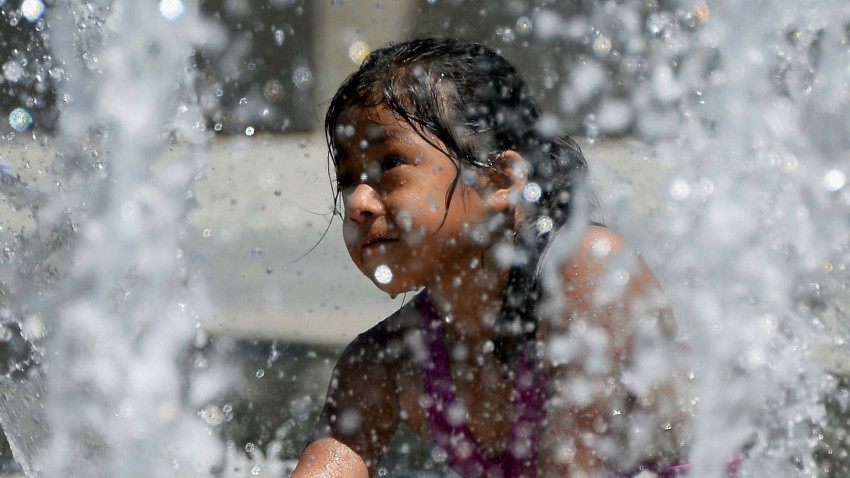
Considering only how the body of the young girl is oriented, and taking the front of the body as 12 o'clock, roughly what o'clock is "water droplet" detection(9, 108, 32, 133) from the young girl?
The water droplet is roughly at 1 o'clock from the young girl.

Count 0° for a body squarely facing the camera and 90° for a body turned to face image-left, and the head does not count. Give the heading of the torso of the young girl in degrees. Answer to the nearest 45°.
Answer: approximately 45°

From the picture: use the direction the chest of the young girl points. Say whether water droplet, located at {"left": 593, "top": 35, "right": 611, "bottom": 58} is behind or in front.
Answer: behind

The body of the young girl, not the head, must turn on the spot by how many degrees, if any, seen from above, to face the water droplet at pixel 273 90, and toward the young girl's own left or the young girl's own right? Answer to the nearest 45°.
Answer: approximately 90° to the young girl's own right

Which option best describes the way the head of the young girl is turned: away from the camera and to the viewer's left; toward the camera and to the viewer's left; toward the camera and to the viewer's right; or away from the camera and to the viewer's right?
toward the camera and to the viewer's left
